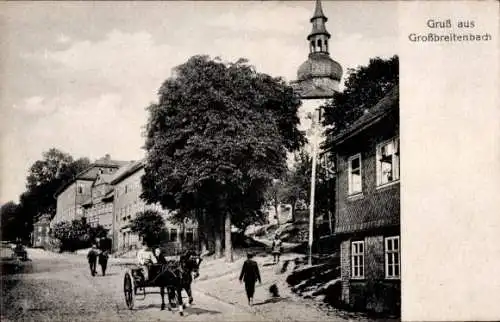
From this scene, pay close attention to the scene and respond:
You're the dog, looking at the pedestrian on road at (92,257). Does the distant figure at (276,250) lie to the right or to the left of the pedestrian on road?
right

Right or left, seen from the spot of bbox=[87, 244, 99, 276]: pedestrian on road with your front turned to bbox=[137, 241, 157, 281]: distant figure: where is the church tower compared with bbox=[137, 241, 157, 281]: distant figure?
left

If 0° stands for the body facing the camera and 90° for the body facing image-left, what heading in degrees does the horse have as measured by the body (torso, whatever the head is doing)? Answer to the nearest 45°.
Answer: approximately 315°

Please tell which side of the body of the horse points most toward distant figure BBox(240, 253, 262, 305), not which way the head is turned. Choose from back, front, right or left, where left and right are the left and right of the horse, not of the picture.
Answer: left

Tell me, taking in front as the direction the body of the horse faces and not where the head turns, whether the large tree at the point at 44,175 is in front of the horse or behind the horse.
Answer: behind

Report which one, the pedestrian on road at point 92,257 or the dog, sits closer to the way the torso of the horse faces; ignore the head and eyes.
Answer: the dog

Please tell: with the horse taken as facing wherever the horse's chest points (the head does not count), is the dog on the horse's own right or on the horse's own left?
on the horse's own left

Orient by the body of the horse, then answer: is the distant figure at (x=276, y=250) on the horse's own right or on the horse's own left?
on the horse's own left
